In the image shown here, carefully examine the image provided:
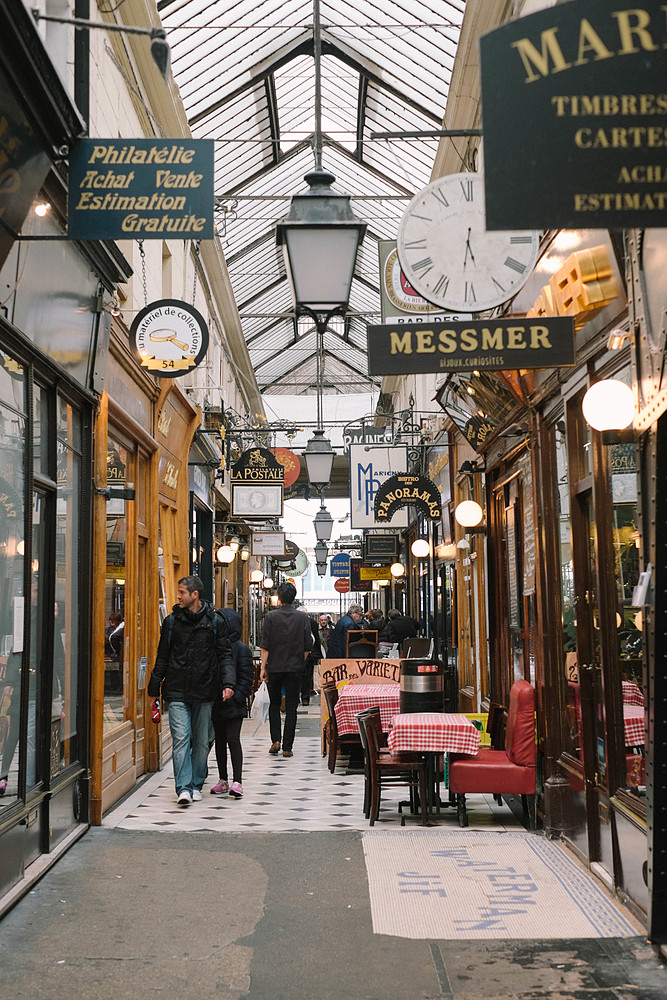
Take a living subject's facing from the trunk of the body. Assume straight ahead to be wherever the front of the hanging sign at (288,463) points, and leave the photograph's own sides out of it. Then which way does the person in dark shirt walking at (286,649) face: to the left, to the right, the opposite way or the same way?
the opposite way

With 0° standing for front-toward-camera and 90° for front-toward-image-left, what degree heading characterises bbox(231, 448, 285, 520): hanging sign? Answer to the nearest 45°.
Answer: approximately 0°

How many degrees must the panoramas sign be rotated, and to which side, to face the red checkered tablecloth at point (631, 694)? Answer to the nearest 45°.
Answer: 0° — it already faces it

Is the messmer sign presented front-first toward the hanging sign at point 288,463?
no

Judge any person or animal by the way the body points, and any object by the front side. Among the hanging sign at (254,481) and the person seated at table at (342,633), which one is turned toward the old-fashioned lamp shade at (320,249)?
the hanging sign

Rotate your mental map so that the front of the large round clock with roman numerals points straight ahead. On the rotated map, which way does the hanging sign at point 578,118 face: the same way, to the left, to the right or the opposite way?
the same way

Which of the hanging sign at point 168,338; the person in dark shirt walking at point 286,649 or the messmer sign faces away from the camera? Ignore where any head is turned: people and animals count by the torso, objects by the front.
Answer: the person in dark shirt walking

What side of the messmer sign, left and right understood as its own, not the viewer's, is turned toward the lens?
front

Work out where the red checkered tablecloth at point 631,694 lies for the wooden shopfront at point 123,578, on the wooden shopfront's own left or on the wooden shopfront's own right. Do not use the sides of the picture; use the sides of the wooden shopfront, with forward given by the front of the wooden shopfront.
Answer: on the wooden shopfront's own right

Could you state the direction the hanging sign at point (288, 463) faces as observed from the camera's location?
facing the viewer

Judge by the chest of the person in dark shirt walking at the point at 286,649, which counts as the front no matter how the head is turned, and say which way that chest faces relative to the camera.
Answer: away from the camera

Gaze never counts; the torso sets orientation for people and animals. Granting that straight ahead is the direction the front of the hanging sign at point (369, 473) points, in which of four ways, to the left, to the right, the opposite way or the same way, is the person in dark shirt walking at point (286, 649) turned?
the opposite way

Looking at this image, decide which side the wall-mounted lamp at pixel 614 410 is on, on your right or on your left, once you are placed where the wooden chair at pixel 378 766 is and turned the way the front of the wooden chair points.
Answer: on your right

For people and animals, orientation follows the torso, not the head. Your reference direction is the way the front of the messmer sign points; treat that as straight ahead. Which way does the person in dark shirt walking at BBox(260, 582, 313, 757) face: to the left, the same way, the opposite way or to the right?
the opposite way

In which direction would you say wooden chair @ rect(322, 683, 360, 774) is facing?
to the viewer's right

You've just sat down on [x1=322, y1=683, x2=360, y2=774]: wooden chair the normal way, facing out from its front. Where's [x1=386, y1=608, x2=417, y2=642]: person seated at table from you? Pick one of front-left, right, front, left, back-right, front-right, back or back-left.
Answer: left

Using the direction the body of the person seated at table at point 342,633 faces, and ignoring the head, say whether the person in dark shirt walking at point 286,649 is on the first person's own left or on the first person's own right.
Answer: on the first person's own right

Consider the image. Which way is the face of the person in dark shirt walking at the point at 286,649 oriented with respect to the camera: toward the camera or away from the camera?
away from the camera

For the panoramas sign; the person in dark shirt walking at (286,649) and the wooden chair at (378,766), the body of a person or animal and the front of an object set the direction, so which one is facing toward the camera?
the panoramas sign

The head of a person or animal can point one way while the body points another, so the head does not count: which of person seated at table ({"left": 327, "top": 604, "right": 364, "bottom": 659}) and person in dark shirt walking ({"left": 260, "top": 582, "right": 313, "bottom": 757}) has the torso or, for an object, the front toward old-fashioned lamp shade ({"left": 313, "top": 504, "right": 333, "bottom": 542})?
the person in dark shirt walking

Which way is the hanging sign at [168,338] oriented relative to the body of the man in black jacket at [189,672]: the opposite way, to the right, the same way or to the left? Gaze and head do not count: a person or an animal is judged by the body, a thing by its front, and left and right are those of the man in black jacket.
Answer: the same way
